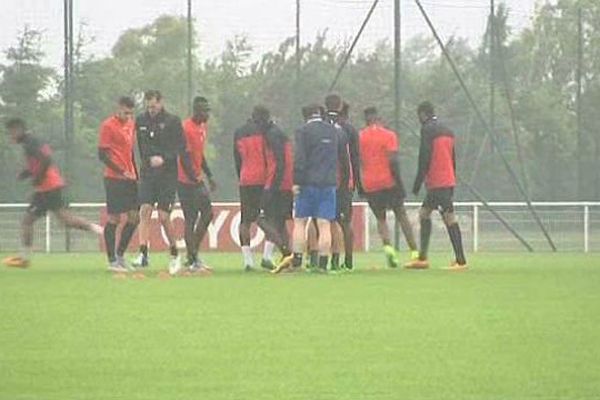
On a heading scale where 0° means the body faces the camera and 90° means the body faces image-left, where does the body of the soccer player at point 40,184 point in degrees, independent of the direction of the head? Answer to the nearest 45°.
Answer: approximately 90°

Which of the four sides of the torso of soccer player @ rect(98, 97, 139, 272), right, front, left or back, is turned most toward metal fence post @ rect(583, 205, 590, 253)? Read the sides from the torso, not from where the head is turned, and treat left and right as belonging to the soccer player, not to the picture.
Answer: left

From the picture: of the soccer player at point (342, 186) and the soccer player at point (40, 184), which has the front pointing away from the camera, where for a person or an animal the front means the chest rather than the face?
the soccer player at point (342, 186)

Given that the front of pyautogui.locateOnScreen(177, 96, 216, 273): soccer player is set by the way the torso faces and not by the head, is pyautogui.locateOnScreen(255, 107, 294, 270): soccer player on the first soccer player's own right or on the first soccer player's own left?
on the first soccer player's own left

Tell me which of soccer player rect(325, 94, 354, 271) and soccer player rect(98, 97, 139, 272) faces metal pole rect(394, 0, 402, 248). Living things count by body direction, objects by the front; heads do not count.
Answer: soccer player rect(325, 94, 354, 271)
